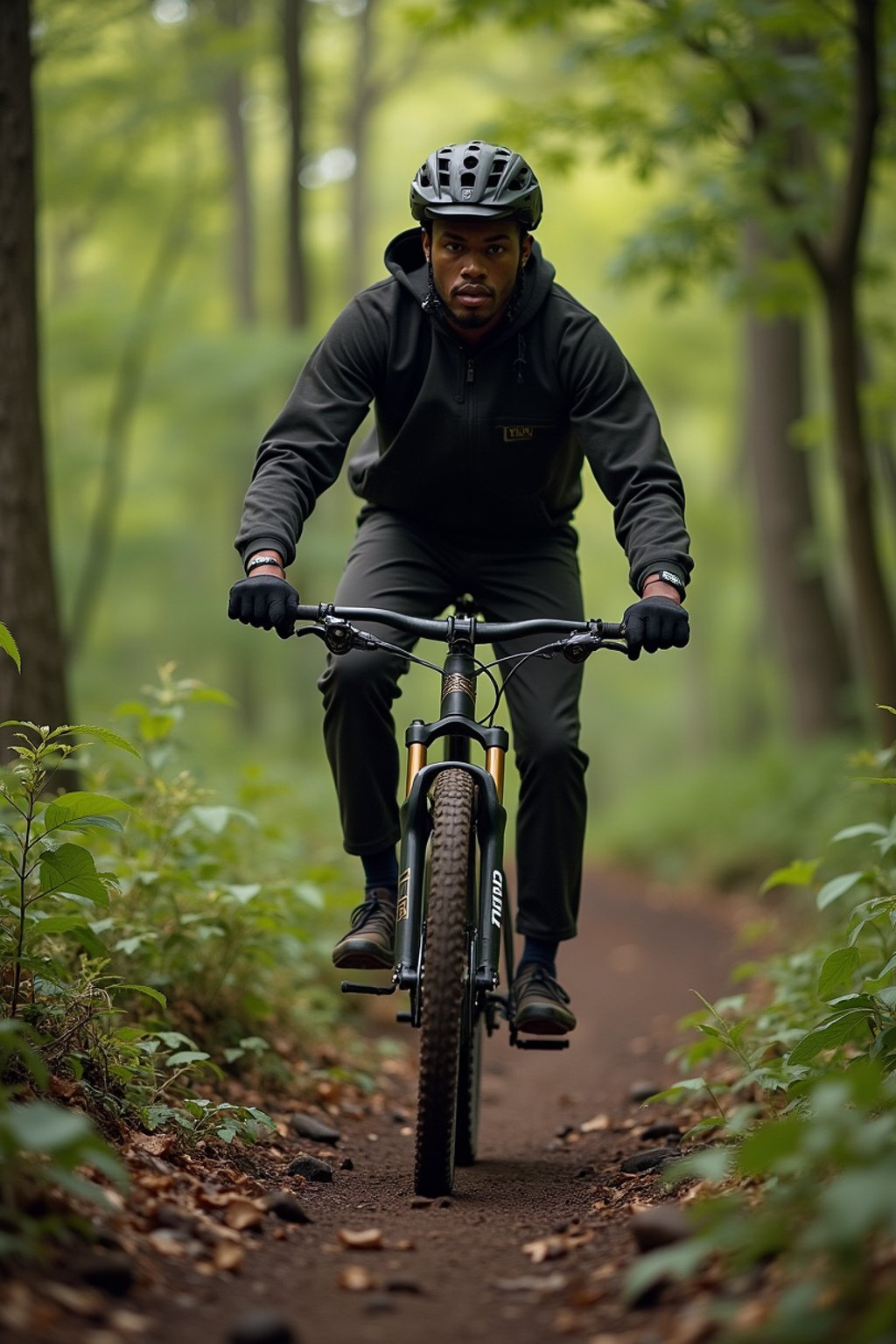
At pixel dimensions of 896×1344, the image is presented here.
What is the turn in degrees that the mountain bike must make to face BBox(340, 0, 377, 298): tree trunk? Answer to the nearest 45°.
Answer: approximately 180°

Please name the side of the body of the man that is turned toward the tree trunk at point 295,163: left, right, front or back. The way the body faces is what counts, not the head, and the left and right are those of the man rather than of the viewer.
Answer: back

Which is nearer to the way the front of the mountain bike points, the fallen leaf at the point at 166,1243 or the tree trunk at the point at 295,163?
the fallen leaf

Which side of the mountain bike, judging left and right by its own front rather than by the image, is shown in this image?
front
